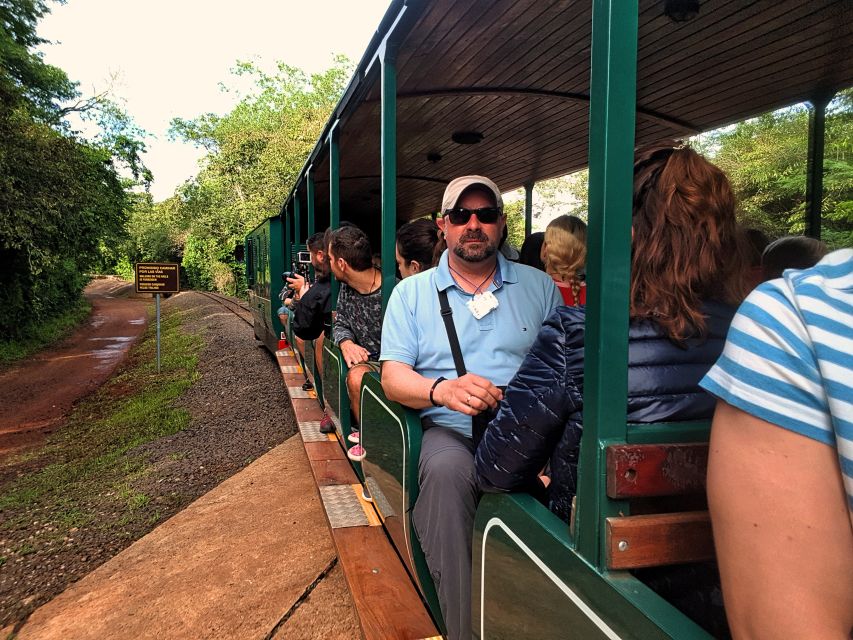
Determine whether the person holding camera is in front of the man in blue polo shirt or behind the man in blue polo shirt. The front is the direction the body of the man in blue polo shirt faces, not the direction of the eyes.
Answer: behind

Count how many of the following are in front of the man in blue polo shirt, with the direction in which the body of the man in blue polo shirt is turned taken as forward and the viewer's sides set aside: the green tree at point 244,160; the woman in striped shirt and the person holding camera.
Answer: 1

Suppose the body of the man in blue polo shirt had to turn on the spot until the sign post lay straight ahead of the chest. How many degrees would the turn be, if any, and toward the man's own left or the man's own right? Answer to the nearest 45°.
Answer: approximately 135° to the man's own right

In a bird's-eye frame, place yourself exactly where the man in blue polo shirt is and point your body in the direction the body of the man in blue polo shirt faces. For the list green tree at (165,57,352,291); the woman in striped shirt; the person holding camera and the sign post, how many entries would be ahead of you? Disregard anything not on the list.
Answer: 1

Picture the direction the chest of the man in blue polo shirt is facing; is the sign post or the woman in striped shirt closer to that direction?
the woman in striped shirt

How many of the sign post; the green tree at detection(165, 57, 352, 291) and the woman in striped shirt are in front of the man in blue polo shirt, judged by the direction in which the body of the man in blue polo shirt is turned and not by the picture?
1

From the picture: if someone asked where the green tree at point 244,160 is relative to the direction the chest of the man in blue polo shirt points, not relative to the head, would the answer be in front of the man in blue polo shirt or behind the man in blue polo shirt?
behind

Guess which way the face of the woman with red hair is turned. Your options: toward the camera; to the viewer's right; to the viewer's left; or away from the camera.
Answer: away from the camera

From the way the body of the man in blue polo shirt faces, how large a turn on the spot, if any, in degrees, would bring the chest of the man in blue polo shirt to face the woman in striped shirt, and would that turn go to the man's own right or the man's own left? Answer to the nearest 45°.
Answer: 0° — they already face them

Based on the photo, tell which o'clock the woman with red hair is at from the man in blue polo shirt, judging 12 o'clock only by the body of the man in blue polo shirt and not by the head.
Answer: The woman with red hair is roughly at 11 o'clock from the man in blue polo shirt.

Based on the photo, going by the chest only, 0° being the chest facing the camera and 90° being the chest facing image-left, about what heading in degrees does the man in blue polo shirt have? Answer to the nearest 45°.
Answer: approximately 0°

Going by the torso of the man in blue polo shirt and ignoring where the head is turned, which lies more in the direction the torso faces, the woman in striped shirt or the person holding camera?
the woman in striped shirt
